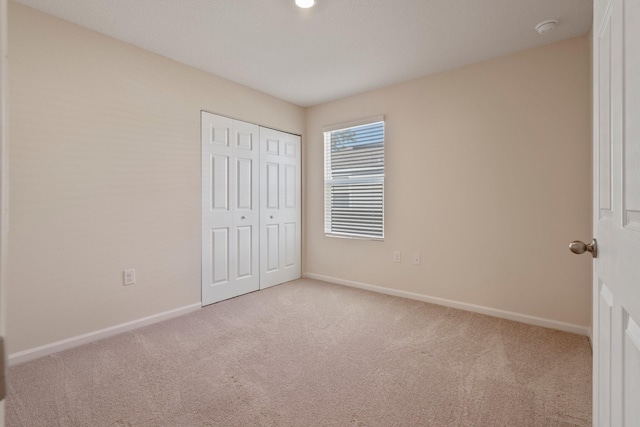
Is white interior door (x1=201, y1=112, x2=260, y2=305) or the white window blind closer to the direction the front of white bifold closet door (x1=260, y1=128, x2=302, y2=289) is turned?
the white window blind

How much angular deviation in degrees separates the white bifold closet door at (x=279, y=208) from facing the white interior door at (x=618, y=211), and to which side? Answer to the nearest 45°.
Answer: approximately 45° to its right

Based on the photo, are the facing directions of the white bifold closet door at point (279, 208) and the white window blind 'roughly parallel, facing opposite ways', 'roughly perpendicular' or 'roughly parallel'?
roughly perpendicular

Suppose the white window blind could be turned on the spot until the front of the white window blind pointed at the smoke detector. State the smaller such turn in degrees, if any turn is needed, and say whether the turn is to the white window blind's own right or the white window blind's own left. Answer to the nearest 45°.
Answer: approximately 90° to the white window blind's own left

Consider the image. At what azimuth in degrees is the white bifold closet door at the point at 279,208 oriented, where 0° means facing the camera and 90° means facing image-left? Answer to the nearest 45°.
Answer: approximately 315°

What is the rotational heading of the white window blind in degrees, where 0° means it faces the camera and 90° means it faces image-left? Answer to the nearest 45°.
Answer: approximately 45°

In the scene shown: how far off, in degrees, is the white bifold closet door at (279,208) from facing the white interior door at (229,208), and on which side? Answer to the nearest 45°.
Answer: approximately 90° to its right

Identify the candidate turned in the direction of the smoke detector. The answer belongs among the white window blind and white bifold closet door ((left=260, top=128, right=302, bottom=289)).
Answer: the white bifold closet door
